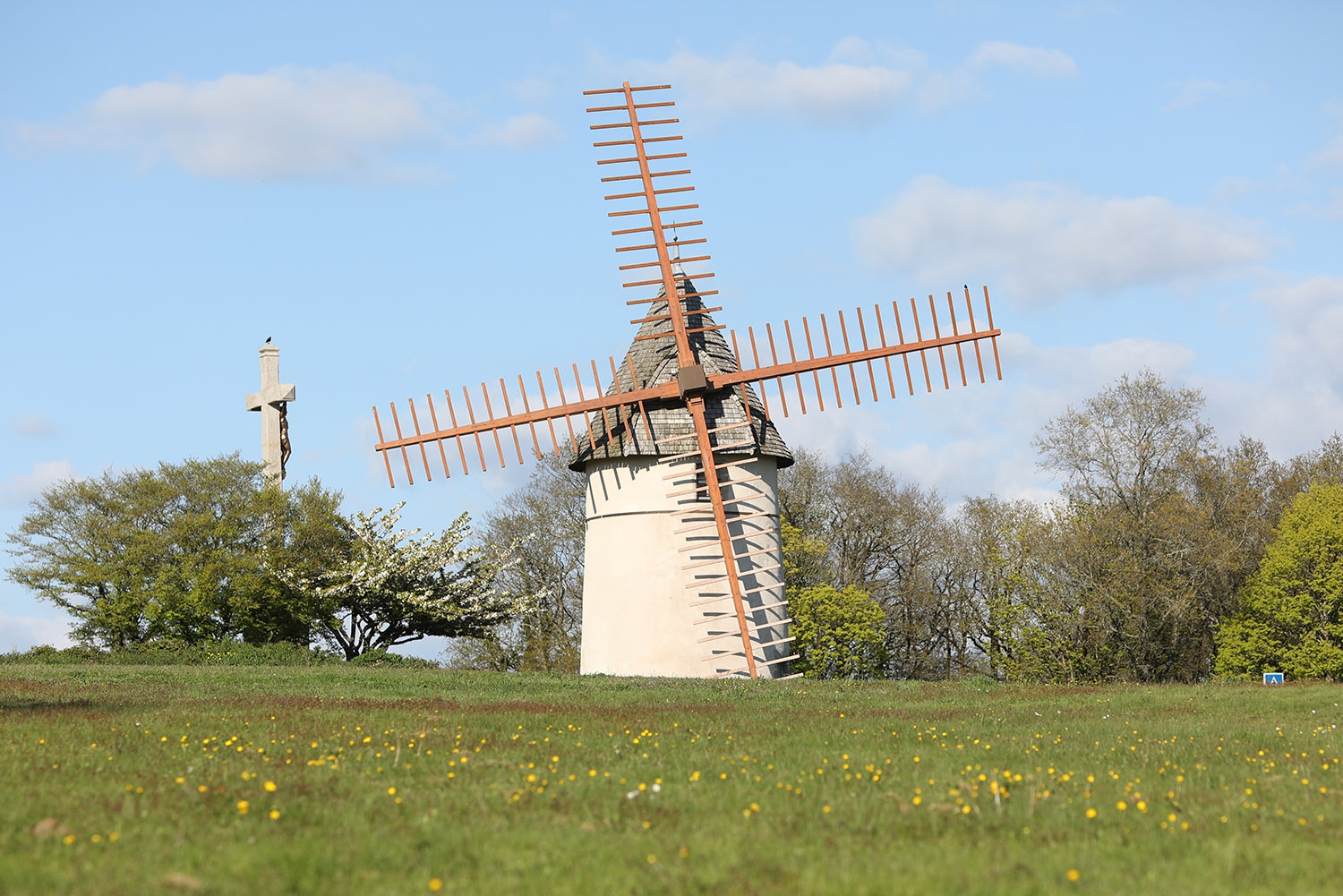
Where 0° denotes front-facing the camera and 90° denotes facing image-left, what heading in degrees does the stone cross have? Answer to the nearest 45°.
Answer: approximately 225°

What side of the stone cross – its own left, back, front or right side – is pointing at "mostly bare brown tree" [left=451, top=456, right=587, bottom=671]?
front

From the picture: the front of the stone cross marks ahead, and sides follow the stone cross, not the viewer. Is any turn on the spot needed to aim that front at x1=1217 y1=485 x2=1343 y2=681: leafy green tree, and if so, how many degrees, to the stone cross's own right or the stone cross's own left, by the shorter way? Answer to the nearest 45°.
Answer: approximately 45° to the stone cross's own right

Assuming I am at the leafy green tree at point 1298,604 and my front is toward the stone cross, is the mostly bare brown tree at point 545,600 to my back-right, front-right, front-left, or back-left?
front-right

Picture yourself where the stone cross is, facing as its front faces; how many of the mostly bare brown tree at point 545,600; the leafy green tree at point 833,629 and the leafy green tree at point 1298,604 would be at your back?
0

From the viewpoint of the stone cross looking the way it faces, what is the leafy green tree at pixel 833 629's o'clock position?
The leafy green tree is roughly at 1 o'clock from the stone cross.
